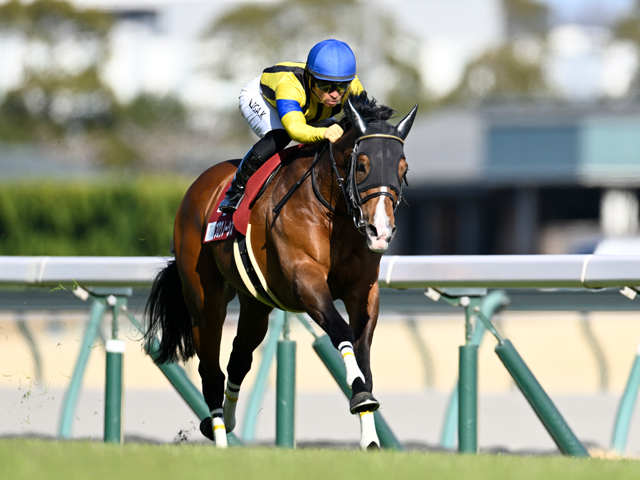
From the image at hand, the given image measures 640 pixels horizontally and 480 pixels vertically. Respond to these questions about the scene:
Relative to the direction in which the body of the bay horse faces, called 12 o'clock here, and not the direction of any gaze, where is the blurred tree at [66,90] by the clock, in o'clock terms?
The blurred tree is roughly at 7 o'clock from the bay horse.

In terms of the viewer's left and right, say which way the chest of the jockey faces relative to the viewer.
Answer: facing the viewer and to the right of the viewer

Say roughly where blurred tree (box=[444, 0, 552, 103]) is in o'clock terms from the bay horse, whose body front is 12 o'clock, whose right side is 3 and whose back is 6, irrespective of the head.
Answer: The blurred tree is roughly at 8 o'clock from the bay horse.

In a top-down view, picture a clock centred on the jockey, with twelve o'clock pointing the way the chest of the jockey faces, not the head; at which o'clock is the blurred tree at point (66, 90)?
The blurred tree is roughly at 7 o'clock from the jockey.

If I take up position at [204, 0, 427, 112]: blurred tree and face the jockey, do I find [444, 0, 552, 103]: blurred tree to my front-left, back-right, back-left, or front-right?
back-left

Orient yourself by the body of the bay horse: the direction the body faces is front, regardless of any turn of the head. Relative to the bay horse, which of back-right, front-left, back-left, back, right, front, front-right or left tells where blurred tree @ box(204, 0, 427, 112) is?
back-left

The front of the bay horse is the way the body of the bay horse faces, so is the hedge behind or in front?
behind

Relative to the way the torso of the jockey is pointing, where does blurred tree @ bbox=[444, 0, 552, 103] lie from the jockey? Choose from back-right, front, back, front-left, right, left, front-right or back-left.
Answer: back-left
